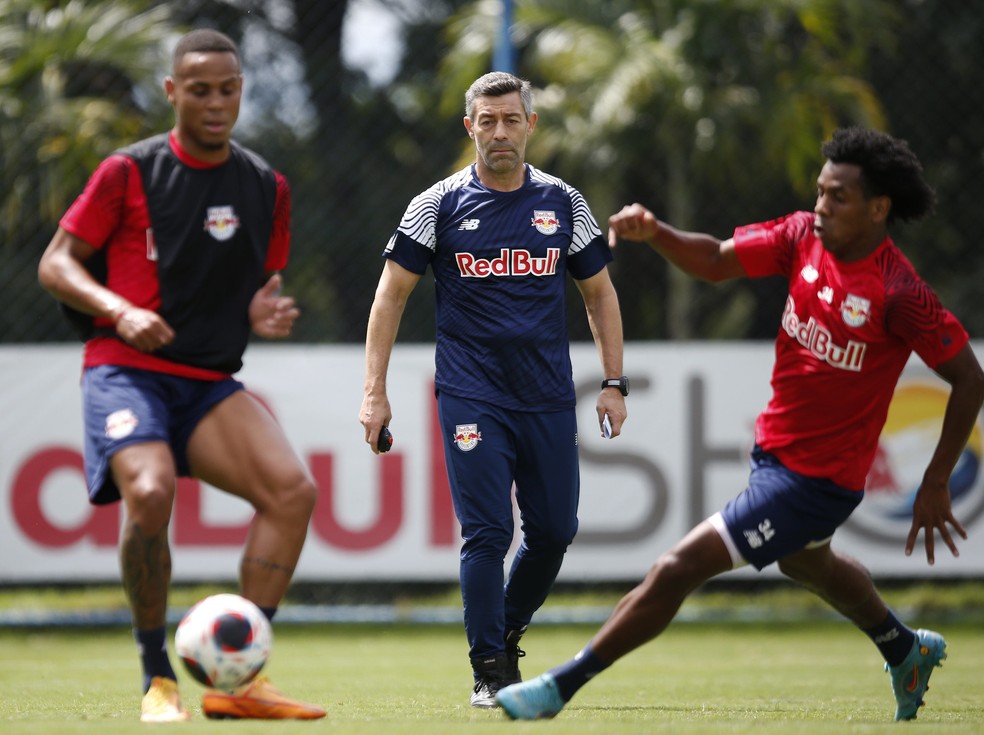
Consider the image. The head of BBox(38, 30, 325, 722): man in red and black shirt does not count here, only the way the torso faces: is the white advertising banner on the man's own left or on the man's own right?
on the man's own left

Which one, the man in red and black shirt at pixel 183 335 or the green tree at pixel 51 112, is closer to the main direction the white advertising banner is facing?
the man in red and black shirt

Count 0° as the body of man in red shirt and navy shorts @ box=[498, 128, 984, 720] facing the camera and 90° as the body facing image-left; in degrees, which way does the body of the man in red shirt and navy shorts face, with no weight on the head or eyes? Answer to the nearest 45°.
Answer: approximately 45°

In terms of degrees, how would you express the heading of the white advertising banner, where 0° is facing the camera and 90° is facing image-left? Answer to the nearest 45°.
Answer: approximately 0°

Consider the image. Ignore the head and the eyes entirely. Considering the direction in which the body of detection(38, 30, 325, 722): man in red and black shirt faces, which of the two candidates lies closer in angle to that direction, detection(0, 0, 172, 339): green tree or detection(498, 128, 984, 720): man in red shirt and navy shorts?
the man in red shirt and navy shorts

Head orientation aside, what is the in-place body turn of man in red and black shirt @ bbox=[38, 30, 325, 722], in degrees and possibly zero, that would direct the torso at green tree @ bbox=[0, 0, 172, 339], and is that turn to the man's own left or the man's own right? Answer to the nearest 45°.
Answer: approximately 135° to the man's own left

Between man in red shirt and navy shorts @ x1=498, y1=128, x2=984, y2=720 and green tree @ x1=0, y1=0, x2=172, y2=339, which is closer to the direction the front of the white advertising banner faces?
the man in red shirt and navy shorts

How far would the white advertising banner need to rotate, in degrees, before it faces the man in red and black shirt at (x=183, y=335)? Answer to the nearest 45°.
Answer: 0° — it already faces them
